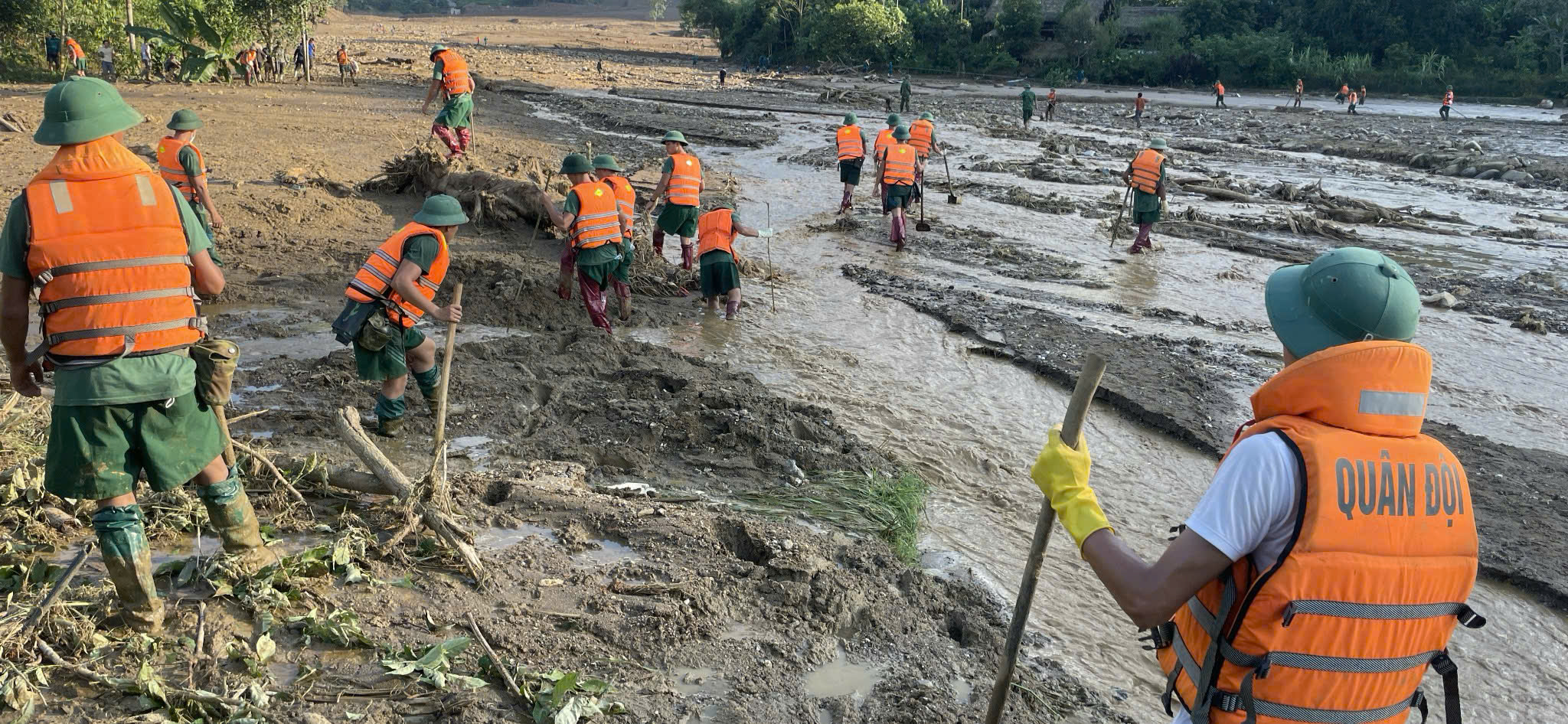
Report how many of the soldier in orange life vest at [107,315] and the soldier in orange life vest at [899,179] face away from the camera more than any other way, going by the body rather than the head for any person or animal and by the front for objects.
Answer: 2

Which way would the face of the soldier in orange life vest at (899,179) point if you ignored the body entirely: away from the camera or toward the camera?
away from the camera

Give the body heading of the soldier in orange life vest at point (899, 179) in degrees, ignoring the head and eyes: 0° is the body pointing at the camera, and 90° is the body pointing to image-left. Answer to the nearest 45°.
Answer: approximately 180°

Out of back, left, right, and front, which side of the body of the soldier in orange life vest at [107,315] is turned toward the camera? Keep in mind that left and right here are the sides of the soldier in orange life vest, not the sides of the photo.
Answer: back

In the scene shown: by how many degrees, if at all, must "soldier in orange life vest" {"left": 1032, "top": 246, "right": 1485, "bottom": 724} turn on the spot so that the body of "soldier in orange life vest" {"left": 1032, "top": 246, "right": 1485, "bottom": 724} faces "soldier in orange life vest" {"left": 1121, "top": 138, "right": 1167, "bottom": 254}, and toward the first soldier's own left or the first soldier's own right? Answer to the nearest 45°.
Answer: approximately 45° to the first soldier's own right

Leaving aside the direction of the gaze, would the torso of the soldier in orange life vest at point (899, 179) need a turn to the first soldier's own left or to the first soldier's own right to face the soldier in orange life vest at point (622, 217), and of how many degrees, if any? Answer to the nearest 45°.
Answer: approximately 135° to the first soldier's own left

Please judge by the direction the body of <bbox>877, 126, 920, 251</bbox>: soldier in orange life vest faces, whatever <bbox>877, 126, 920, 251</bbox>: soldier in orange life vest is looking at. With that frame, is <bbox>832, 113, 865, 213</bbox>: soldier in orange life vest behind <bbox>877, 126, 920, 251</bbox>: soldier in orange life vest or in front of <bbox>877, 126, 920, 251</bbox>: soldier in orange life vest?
in front

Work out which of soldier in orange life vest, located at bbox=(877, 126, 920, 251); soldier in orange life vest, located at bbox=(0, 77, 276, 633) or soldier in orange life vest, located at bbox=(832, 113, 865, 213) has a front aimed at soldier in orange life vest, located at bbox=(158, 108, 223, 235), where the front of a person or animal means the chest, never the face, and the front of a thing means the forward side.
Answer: soldier in orange life vest, located at bbox=(0, 77, 276, 633)

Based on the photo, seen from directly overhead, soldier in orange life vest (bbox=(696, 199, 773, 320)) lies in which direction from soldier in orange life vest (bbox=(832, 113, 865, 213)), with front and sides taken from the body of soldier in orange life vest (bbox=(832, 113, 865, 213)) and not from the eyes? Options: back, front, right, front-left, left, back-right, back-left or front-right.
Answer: back

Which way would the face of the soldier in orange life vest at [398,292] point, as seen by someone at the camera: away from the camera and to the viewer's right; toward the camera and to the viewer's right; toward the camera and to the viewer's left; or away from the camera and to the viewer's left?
away from the camera and to the viewer's right

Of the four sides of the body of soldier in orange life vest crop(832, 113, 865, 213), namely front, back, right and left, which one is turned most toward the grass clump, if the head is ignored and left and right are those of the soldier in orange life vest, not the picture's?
back

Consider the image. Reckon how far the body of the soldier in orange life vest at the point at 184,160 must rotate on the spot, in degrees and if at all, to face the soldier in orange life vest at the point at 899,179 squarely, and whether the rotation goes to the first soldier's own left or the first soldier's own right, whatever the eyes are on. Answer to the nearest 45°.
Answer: approximately 45° to the first soldier's own right

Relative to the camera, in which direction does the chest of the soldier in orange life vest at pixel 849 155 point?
away from the camera
